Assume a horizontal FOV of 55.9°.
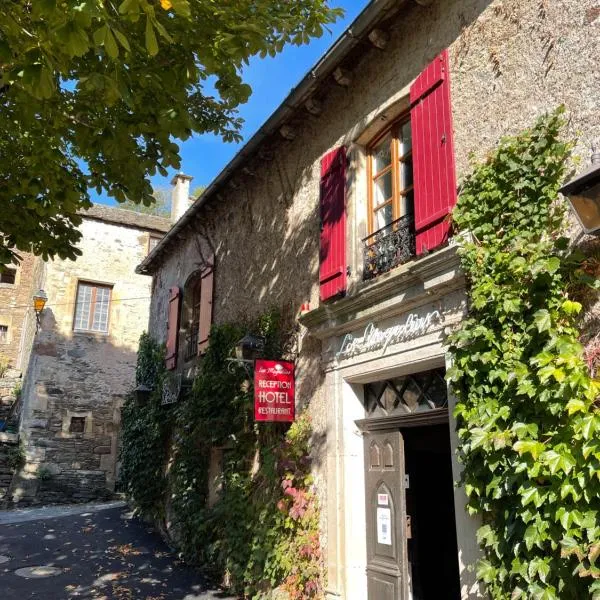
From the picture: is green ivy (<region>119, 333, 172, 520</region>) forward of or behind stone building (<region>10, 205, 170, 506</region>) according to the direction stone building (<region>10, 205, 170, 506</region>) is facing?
forward

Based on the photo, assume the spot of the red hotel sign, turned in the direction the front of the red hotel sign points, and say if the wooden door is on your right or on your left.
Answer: on your left

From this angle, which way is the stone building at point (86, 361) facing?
toward the camera

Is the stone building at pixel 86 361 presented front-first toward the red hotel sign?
yes

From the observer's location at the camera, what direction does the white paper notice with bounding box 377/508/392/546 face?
facing the viewer and to the left of the viewer

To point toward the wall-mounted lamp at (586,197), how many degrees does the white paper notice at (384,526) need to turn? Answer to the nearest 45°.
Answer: approximately 90° to its left

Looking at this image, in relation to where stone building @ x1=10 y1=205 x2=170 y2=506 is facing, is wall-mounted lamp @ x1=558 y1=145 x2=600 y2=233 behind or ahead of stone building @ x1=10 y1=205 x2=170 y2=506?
ahead

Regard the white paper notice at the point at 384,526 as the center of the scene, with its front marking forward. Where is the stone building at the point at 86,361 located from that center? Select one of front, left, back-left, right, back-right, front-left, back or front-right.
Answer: right

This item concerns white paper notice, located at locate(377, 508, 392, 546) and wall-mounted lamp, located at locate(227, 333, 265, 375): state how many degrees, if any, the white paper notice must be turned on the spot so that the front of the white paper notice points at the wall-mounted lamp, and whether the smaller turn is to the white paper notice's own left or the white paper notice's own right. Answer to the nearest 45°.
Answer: approximately 90° to the white paper notice's own right

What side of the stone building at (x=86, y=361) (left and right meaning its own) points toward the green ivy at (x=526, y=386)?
front

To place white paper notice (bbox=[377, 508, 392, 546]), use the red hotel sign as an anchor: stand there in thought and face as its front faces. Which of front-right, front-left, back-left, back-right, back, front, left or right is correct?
front-left

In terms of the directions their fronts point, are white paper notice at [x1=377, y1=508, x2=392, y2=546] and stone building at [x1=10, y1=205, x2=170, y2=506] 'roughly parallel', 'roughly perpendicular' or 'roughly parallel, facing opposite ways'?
roughly perpendicular

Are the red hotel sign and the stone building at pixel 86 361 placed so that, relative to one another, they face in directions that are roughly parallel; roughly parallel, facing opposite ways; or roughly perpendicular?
roughly parallel
